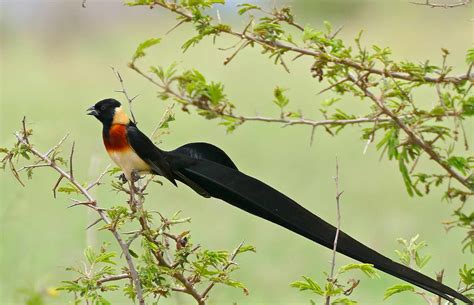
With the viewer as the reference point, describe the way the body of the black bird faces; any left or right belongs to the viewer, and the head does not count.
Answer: facing to the left of the viewer

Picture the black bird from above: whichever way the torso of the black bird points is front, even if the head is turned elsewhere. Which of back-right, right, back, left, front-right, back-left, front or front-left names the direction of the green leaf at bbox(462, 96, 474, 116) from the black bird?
back

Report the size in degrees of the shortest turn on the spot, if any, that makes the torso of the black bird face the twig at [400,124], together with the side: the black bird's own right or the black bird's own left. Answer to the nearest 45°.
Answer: approximately 180°
